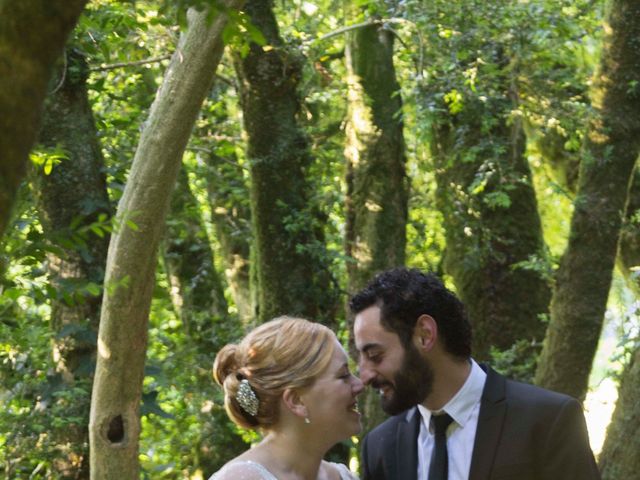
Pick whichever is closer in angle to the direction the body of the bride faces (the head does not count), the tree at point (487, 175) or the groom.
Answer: the groom

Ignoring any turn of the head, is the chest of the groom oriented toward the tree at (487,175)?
no

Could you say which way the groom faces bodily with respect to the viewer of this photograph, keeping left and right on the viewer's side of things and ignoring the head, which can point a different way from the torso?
facing the viewer and to the left of the viewer

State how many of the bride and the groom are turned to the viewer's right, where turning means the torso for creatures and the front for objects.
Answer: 1

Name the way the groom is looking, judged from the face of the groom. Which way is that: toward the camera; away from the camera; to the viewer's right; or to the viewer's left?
to the viewer's left

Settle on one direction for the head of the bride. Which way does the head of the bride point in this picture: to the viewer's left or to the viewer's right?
to the viewer's right

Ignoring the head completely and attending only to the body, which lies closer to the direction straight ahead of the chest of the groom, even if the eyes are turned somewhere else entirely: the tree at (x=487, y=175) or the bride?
the bride

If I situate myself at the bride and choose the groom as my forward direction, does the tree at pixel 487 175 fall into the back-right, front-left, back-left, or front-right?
front-left

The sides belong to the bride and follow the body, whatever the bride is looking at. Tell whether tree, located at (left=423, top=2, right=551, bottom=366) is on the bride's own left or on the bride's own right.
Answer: on the bride's own left

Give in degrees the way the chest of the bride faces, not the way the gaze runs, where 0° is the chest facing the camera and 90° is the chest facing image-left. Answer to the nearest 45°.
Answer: approximately 270°

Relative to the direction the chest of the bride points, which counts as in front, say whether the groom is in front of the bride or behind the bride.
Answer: in front
